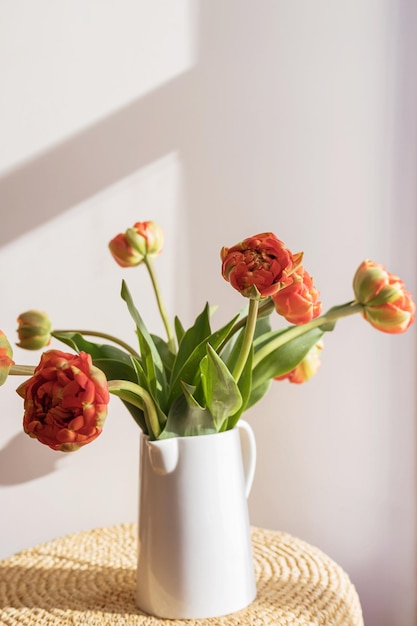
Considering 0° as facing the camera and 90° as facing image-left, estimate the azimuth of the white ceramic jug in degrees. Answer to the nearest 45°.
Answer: approximately 45°
